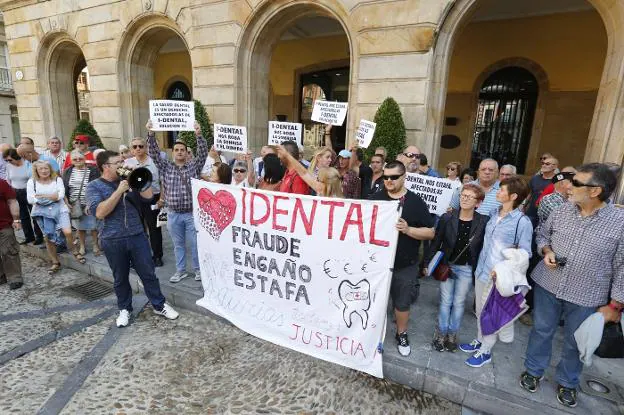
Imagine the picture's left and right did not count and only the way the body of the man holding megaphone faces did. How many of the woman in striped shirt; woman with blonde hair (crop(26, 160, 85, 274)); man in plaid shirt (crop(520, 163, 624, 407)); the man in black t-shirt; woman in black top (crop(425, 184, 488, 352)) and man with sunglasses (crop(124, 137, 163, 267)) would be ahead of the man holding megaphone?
3

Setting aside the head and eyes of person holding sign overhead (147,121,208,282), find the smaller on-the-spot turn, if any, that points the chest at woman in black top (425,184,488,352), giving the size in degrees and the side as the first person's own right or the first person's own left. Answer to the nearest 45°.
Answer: approximately 45° to the first person's own left

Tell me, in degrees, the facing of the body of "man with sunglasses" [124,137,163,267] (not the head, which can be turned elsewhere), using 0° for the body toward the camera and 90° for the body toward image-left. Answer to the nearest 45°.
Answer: approximately 0°

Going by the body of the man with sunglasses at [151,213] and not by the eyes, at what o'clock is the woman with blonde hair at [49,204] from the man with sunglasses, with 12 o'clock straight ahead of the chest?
The woman with blonde hair is roughly at 4 o'clock from the man with sunglasses.

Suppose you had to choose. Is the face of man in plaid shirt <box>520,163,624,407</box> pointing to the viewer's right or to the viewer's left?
to the viewer's left

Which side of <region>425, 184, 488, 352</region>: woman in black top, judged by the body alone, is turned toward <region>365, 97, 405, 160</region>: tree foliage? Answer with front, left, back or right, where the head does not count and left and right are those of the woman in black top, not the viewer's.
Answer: back

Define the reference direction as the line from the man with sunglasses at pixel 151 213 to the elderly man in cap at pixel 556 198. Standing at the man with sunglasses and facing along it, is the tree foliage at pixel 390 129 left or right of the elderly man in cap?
left

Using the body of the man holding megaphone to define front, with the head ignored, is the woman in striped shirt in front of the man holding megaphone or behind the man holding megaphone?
behind

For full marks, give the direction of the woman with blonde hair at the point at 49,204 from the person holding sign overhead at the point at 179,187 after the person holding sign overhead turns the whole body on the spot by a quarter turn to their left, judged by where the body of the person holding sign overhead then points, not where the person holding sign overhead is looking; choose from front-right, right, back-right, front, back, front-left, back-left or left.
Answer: back-left
